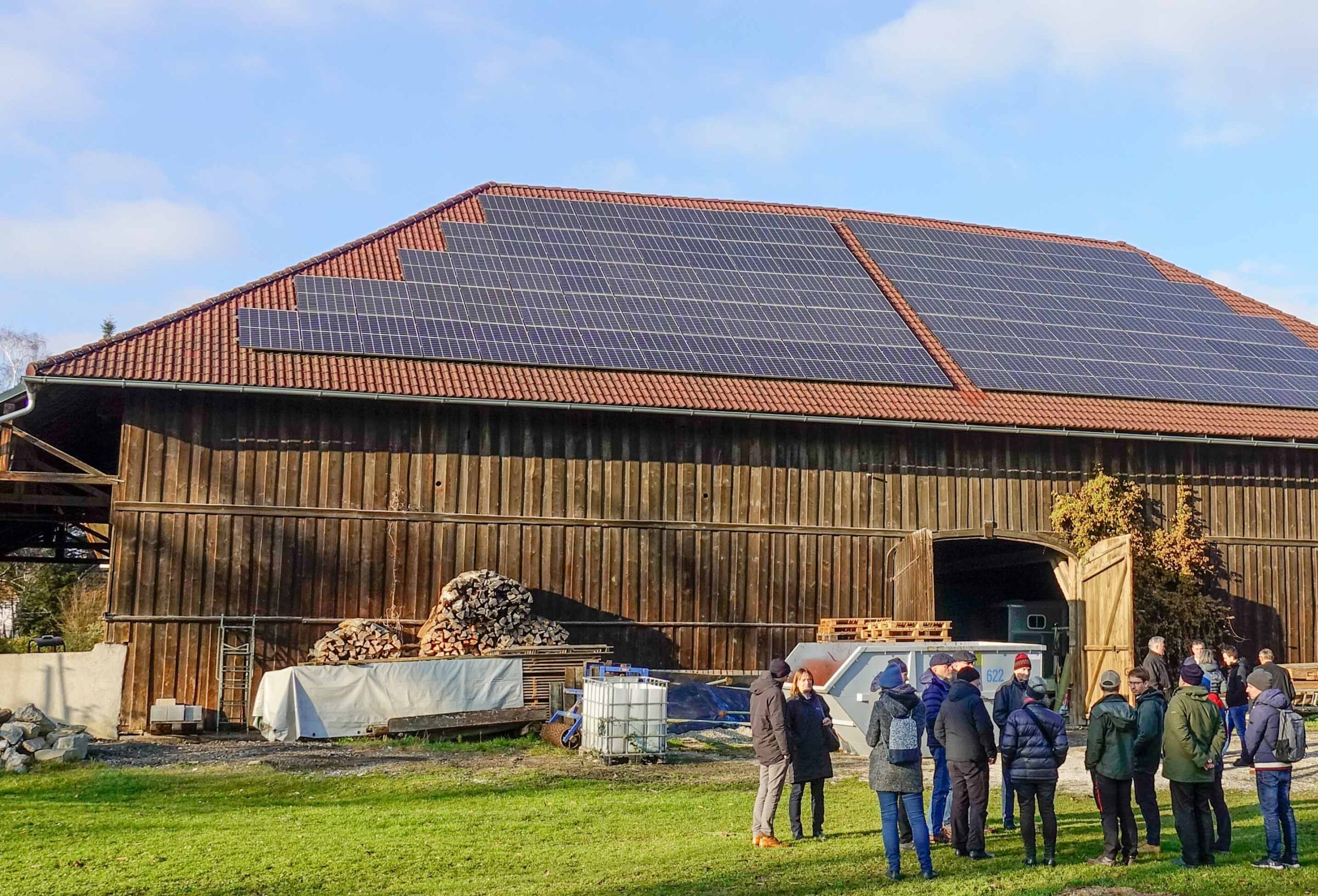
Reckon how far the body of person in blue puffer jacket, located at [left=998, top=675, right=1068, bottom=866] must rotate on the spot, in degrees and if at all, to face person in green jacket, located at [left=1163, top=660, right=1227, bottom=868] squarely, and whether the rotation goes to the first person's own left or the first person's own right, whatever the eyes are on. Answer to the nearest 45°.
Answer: approximately 90° to the first person's own right

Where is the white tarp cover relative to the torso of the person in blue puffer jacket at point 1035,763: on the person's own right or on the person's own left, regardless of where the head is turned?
on the person's own left

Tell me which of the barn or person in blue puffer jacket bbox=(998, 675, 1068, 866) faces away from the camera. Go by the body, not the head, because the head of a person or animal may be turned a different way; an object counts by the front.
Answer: the person in blue puffer jacket

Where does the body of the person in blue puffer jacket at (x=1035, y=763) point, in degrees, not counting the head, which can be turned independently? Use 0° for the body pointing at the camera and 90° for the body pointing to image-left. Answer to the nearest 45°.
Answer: approximately 180°

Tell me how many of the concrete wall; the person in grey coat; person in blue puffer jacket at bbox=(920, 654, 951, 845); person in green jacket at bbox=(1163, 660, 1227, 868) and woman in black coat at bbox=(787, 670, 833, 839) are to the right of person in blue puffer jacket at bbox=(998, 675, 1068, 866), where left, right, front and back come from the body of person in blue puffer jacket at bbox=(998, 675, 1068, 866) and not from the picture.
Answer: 1

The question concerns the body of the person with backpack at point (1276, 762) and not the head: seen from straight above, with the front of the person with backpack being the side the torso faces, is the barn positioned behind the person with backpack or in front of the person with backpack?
in front

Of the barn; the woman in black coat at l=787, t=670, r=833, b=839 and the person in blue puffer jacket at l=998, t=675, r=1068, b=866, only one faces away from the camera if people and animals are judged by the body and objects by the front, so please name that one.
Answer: the person in blue puffer jacket

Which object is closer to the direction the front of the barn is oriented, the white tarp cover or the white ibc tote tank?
the white ibc tote tank

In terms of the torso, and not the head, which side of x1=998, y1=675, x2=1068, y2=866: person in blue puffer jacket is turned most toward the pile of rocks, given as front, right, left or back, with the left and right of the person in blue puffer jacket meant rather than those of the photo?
left

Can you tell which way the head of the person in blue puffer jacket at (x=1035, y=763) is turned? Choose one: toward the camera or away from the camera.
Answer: away from the camera

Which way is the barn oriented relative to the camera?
toward the camera

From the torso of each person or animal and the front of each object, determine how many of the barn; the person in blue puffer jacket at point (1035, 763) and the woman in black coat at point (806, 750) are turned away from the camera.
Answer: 1

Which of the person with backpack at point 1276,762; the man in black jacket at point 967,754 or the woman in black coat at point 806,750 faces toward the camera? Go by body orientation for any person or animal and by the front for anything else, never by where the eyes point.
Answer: the woman in black coat

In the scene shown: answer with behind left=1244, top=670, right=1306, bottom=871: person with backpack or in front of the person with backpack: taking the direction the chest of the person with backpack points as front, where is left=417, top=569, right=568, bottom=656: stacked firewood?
in front

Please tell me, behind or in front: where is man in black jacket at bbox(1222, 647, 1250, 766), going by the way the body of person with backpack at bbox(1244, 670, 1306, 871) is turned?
in front

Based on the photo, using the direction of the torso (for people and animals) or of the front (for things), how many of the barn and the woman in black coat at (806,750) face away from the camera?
0

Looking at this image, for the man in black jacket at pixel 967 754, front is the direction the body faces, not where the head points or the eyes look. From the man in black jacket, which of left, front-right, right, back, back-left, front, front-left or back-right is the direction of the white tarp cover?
left
